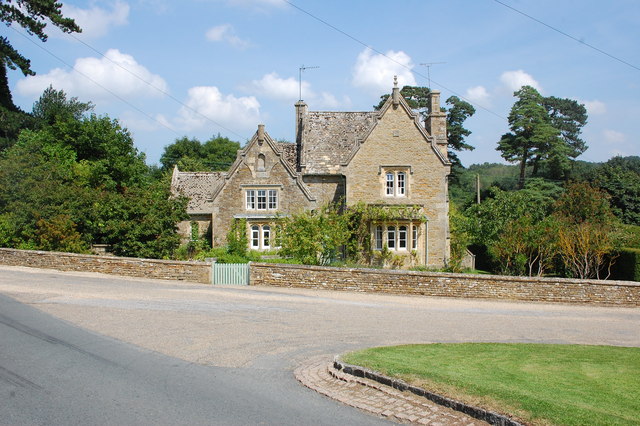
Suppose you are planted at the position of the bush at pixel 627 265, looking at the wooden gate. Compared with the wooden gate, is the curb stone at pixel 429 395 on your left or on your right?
left

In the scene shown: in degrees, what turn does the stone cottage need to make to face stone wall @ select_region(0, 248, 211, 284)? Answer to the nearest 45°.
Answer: approximately 45° to its right

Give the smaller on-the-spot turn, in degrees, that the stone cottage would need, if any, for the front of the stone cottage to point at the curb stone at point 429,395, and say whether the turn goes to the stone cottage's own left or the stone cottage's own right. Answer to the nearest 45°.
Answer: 0° — it already faces it

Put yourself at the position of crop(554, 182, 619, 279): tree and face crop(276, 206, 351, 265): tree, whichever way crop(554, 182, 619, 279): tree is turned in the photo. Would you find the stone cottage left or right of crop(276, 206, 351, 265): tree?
right

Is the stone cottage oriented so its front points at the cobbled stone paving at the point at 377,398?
yes

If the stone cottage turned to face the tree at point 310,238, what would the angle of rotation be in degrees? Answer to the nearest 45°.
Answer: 0° — it already faces it

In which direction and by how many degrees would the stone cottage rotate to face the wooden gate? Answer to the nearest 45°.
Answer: approximately 45° to its right

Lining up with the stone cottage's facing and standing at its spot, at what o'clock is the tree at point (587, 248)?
The tree is roughly at 10 o'clock from the stone cottage.

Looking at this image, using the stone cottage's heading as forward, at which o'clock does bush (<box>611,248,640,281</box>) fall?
The bush is roughly at 10 o'clock from the stone cottage.

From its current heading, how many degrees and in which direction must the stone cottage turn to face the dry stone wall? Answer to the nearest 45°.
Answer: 0° — it already faces it

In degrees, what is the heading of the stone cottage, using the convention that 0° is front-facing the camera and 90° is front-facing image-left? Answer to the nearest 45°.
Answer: approximately 0°

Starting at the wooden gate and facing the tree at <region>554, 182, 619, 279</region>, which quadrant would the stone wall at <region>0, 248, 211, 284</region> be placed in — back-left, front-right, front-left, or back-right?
back-left
